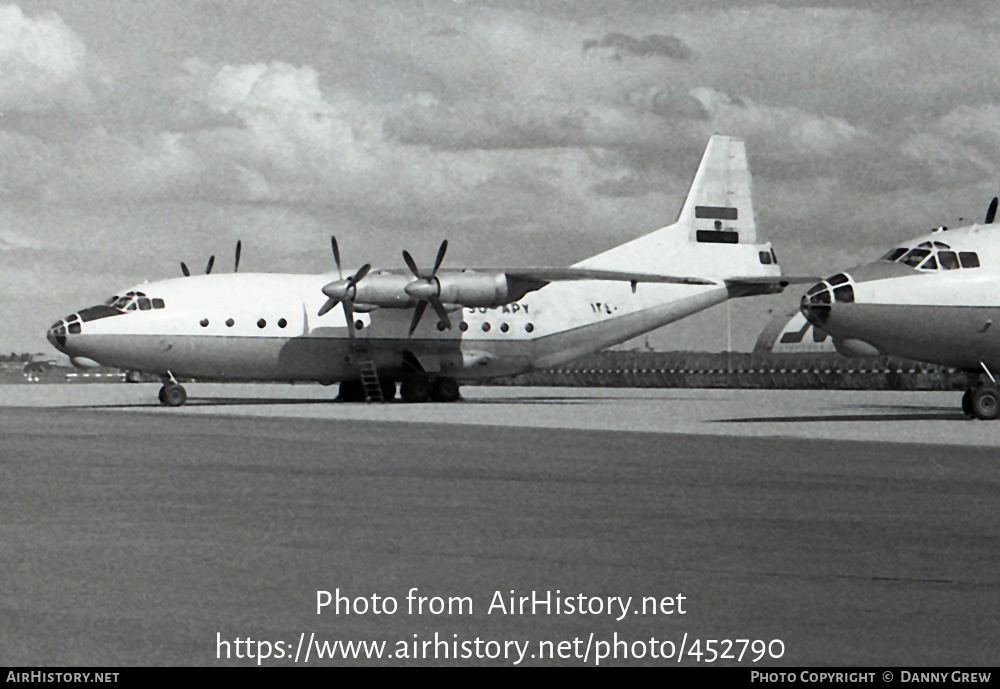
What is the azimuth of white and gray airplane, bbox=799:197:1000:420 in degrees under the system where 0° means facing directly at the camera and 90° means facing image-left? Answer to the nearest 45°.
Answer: approximately 90°
